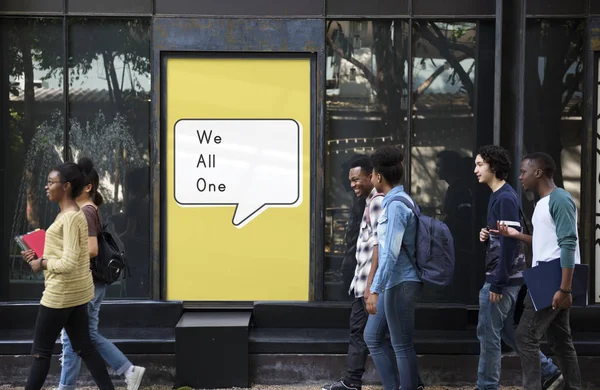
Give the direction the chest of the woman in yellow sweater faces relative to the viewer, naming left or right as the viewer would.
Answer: facing to the left of the viewer

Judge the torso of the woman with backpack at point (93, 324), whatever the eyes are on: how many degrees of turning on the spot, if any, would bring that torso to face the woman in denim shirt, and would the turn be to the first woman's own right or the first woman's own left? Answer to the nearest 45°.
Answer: approximately 135° to the first woman's own left

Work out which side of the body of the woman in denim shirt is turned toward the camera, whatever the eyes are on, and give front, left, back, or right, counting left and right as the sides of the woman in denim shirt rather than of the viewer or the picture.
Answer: left

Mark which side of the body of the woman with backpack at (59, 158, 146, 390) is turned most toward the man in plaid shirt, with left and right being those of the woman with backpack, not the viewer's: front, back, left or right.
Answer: back

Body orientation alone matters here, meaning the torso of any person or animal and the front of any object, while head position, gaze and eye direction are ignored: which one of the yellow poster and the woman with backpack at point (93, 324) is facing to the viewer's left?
the woman with backpack

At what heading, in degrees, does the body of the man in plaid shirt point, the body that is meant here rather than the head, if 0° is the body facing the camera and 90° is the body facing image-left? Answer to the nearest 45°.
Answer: approximately 90°

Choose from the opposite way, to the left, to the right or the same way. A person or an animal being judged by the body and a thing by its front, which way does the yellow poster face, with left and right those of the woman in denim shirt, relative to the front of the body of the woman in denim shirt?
to the left

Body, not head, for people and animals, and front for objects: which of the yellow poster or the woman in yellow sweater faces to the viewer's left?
the woman in yellow sweater

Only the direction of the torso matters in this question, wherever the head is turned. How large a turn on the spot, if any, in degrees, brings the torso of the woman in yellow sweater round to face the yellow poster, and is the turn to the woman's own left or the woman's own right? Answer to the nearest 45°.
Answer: approximately 135° to the woman's own right

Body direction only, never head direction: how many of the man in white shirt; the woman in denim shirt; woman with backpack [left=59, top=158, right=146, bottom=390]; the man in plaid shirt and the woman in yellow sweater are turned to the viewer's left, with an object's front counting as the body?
5

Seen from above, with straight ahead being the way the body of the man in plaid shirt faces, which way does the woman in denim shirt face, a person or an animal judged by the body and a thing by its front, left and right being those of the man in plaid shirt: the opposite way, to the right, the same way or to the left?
the same way

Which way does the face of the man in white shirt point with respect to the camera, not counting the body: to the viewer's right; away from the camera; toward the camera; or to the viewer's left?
to the viewer's left

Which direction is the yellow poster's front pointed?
toward the camera

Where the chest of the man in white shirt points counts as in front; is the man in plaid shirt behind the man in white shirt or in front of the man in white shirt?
in front
